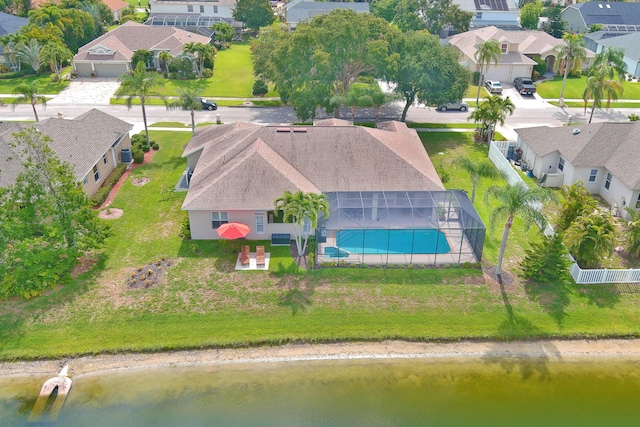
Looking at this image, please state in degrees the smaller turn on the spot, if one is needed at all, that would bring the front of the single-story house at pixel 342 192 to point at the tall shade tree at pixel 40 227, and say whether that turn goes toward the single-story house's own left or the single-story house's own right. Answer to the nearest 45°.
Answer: approximately 90° to the single-story house's own left

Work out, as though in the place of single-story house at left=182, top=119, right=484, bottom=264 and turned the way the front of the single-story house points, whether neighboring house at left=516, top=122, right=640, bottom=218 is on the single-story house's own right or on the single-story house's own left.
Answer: on the single-story house's own right

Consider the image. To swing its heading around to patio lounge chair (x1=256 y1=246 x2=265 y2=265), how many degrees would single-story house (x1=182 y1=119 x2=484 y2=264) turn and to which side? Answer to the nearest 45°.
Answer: approximately 135° to its left

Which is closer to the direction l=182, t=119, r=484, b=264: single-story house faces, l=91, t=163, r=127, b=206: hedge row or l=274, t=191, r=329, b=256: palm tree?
the hedge row

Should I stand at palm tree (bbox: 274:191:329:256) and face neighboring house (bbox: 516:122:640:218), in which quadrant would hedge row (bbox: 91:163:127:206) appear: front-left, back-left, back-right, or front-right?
back-left

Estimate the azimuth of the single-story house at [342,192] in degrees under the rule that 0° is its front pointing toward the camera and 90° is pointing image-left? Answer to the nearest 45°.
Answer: approximately 180°

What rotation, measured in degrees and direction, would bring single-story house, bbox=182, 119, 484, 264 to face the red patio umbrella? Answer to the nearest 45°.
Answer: approximately 135° to its left

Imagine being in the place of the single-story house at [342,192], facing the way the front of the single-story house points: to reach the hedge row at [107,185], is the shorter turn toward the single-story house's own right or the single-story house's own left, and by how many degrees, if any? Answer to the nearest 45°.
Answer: approximately 90° to the single-story house's own left
